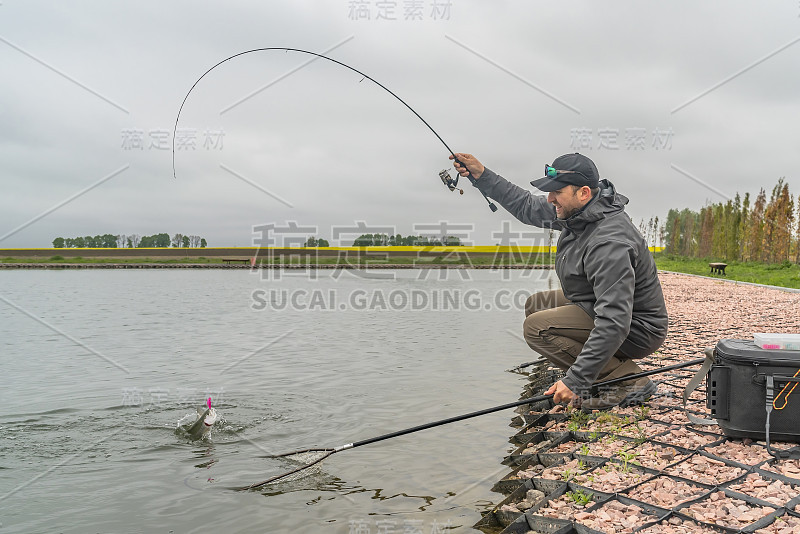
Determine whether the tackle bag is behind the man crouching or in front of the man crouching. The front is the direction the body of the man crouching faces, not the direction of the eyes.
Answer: behind

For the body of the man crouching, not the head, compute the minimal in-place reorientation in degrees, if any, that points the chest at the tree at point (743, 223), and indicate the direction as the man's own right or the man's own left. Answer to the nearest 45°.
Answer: approximately 90° to the man's own right

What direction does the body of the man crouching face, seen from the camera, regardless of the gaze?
to the viewer's left

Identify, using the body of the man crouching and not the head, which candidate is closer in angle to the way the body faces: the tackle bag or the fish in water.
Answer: the fish in water

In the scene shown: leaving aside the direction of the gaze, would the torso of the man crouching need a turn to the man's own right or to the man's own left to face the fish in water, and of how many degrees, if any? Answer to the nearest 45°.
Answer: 0° — they already face it

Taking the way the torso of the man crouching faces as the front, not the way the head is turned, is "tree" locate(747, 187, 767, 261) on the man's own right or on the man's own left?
on the man's own right

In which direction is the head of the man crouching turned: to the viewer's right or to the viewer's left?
to the viewer's left
